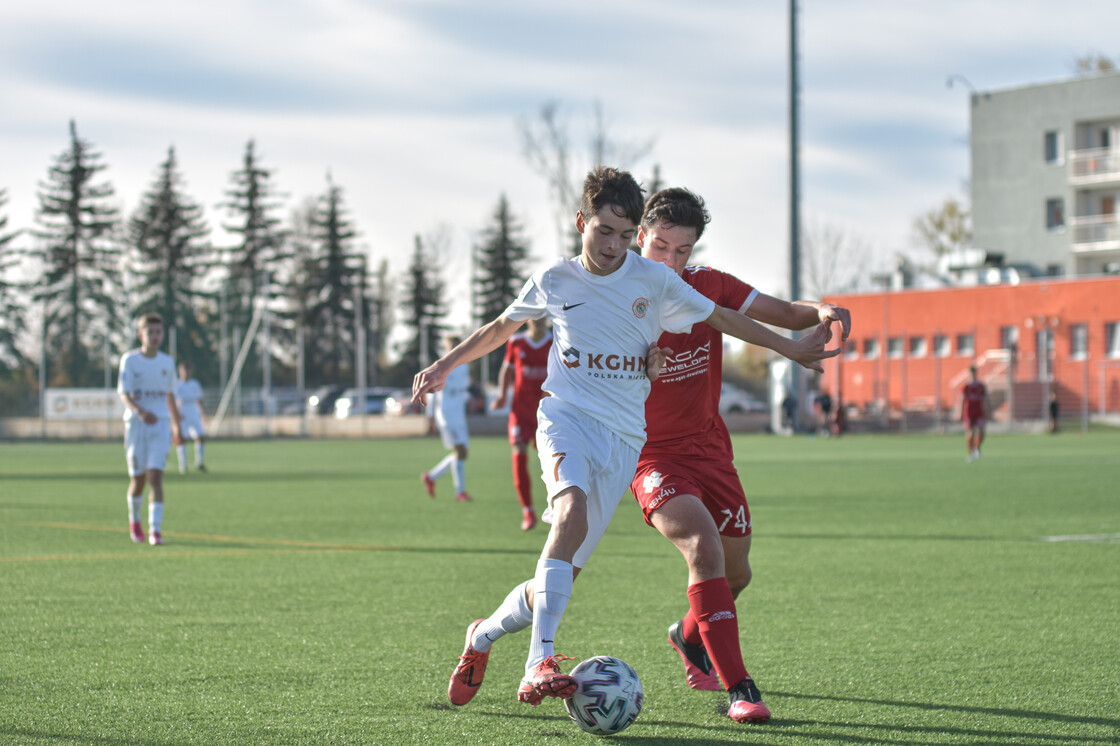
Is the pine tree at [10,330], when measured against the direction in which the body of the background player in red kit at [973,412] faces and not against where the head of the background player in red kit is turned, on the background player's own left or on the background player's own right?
on the background player's own right

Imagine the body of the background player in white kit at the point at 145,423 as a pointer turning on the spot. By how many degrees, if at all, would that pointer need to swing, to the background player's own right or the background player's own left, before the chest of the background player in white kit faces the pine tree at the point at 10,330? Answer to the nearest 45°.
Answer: approximately 180°

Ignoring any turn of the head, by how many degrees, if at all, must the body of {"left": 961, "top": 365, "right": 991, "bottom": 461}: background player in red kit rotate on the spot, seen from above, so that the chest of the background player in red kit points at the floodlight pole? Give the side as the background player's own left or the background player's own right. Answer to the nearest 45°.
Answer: approximately 135° to the background player's own right

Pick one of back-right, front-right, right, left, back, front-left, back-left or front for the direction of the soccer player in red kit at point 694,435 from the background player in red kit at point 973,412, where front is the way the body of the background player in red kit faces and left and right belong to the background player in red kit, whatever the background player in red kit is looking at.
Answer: front

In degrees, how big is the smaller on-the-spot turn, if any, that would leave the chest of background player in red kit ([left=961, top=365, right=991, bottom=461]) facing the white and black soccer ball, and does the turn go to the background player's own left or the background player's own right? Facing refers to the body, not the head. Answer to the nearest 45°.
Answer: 0° — they already face it

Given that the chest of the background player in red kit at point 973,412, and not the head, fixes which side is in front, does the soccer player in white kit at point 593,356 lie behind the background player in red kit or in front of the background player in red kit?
in front

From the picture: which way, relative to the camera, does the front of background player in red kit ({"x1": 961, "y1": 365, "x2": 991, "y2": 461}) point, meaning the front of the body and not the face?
toward the camera

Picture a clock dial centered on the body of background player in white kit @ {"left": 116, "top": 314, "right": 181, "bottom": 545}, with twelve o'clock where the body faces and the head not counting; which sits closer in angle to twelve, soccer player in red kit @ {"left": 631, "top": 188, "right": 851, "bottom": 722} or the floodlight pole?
the soccer player in red kit

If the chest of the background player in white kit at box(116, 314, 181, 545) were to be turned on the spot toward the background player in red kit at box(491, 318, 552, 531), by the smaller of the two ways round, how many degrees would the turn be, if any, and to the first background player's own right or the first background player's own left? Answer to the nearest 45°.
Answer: approximately 90° to the first background player's own left

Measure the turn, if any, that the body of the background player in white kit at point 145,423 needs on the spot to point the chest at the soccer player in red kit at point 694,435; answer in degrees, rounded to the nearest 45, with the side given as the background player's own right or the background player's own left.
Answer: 0° — they already face them

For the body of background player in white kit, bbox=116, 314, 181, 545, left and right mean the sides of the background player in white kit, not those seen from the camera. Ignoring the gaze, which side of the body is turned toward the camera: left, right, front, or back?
front

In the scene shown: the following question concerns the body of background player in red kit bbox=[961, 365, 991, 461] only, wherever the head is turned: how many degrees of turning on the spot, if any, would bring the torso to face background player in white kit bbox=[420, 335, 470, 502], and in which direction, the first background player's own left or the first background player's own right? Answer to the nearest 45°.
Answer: approximately 45° to the first background player's own right

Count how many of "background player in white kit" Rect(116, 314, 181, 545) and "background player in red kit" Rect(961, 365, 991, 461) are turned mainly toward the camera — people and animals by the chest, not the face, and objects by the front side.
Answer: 2
